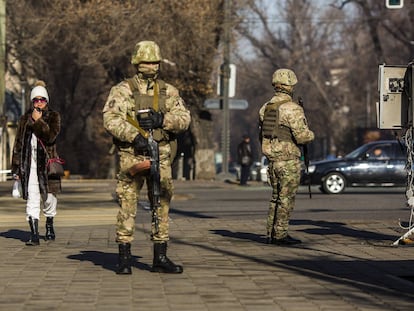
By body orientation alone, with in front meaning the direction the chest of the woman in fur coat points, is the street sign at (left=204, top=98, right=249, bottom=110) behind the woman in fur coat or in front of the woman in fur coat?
behind

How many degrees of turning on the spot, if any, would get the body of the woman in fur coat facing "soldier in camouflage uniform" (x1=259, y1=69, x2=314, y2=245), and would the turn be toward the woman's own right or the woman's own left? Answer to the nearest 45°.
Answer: approximately 90° to the woman's own left
